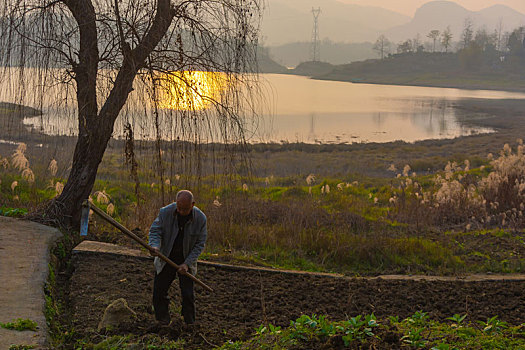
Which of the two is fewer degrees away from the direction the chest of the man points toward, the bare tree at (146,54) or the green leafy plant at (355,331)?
the green leafy plant

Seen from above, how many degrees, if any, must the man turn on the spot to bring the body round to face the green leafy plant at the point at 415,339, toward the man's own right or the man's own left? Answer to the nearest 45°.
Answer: approximately 45° to the man's own left

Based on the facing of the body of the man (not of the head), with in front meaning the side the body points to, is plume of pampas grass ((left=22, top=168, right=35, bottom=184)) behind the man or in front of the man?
behind

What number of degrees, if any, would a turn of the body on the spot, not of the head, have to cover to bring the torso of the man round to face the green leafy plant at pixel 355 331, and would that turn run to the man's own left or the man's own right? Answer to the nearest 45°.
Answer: approximately 45° to the man's own left

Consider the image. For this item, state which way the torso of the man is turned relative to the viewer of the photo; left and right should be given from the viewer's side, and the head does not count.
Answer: facing the viewer

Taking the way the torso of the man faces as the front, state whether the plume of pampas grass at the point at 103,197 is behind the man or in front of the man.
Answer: behind

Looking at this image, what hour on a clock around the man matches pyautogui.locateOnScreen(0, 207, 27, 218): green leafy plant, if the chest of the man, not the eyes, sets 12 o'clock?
The green leafy plant is roughly at 5 o'clock from the man.

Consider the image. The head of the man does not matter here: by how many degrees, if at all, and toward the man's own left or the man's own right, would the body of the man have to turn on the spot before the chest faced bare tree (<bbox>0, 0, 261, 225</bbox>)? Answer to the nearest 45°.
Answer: approximately 180°
